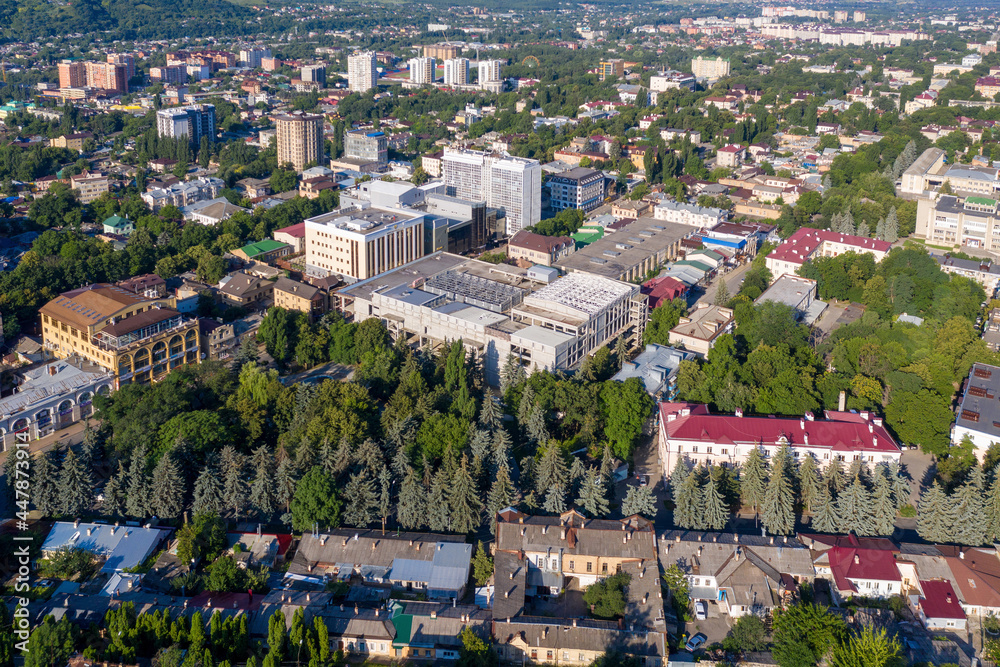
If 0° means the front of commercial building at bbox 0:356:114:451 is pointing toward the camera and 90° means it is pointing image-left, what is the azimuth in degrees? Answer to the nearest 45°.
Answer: approximately 315°

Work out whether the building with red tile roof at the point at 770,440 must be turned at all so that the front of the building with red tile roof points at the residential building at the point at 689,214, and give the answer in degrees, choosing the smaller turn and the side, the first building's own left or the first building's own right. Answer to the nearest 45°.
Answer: approximately 180°

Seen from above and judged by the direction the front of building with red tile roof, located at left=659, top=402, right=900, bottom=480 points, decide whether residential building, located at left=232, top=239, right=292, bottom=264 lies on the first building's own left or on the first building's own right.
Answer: on the first building's own right

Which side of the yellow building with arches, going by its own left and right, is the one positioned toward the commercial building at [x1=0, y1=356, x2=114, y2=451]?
right

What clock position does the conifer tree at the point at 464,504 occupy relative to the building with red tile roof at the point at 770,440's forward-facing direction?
The conifer tree is roughly at 2 o'clock from the building with red tile roof.

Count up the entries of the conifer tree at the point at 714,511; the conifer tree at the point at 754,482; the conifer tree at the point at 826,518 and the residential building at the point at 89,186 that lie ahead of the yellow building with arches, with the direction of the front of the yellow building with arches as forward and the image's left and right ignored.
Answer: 3

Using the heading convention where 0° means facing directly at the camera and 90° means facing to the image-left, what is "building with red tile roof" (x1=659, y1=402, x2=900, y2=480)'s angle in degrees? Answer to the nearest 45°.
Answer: approximately 0°
